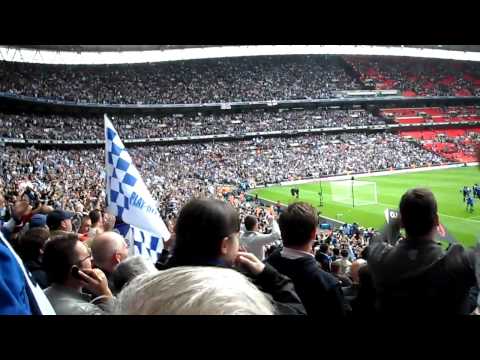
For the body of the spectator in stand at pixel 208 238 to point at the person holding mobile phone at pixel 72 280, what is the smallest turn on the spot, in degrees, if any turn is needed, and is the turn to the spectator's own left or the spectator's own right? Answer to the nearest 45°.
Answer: approximately 90° to the spectator's own left

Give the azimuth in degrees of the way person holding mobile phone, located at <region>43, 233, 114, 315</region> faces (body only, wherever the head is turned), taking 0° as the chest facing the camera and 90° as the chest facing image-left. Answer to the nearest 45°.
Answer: approximately 225°

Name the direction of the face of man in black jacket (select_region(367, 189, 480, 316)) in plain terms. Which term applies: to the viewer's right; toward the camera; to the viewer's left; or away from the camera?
away from the camera

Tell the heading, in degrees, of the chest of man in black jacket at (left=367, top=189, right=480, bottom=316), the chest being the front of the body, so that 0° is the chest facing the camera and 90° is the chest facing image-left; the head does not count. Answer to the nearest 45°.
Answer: approximately 180°

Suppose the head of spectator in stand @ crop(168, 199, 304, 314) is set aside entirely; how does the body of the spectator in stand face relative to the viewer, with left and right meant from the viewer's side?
facing away from the viewer and to the right of the viewer

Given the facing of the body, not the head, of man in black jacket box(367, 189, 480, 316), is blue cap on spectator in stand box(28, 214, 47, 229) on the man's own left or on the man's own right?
on the man's own left

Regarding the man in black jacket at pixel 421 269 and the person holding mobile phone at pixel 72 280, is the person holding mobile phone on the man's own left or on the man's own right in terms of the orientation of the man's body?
on the man's own left
